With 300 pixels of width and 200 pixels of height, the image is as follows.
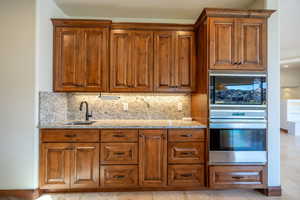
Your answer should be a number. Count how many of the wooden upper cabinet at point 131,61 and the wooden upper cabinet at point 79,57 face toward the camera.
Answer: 2

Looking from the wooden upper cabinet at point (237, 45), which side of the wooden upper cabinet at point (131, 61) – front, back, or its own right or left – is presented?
left

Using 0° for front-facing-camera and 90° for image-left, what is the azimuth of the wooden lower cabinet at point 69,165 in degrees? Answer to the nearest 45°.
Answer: approximately 0°

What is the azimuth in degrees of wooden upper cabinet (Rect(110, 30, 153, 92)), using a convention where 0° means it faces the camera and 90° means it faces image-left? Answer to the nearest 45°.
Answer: approximately 0°
